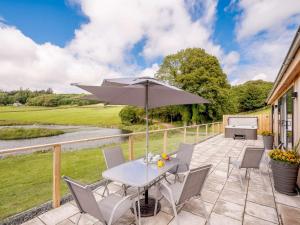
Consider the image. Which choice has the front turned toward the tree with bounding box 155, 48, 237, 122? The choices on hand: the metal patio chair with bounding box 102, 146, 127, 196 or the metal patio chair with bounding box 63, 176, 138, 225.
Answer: the metal patio chair with bounding box 63, 176, 138, 225

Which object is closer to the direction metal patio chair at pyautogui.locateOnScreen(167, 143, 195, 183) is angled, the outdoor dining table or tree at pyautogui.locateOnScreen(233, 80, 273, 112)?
the outdoor dining table

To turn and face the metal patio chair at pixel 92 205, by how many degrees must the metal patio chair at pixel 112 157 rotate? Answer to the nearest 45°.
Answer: approximately 45° to its right

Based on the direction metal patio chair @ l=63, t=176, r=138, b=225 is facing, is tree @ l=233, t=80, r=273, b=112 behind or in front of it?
in front

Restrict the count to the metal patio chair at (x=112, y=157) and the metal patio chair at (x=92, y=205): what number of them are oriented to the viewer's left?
0

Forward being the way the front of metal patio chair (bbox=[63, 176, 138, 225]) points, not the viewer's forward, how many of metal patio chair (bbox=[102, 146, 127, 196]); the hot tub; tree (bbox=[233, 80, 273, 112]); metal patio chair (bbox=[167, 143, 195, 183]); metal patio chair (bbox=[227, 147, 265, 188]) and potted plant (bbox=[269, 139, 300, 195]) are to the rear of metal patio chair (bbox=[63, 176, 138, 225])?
0

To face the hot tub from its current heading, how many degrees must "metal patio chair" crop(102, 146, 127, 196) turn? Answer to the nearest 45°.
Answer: approximately 90° to its left

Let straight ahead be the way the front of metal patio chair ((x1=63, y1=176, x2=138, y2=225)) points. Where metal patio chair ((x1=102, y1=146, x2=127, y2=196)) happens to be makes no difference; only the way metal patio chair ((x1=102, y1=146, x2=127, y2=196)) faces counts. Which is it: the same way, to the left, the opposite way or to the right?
to the right

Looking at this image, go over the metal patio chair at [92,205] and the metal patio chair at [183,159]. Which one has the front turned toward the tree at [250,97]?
the metal patio chair at [92,205]

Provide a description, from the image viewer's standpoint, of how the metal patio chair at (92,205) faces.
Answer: facing away from the viewer and to the right of the viewer

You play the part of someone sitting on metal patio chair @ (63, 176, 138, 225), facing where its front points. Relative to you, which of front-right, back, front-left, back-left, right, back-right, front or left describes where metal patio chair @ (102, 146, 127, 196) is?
front-left

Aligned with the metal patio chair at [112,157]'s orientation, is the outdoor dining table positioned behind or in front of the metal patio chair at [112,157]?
in front

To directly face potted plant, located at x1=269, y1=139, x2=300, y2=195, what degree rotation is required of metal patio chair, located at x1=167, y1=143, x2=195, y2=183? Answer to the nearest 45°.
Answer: approximately 135° to its left

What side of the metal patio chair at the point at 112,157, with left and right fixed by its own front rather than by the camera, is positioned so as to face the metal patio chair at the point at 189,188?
front

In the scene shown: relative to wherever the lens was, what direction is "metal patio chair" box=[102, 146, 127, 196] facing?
facing the viewer and to the right of the viewer

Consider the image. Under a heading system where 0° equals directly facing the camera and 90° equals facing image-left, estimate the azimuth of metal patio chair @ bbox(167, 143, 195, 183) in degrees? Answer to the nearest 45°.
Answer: approximately 45°

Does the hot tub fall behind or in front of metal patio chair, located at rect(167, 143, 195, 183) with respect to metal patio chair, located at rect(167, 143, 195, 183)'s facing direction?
behind

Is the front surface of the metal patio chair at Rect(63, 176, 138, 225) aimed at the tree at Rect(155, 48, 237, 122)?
yes

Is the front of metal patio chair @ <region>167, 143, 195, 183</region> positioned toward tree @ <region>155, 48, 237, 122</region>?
no

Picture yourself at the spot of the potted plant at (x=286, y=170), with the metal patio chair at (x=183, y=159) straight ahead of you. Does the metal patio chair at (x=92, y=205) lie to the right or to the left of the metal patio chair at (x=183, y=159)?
left

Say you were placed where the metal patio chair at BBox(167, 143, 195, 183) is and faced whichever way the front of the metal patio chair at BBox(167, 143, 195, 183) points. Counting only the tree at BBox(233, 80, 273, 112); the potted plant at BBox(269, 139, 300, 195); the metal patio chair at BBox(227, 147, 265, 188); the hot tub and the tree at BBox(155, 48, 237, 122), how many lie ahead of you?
0
